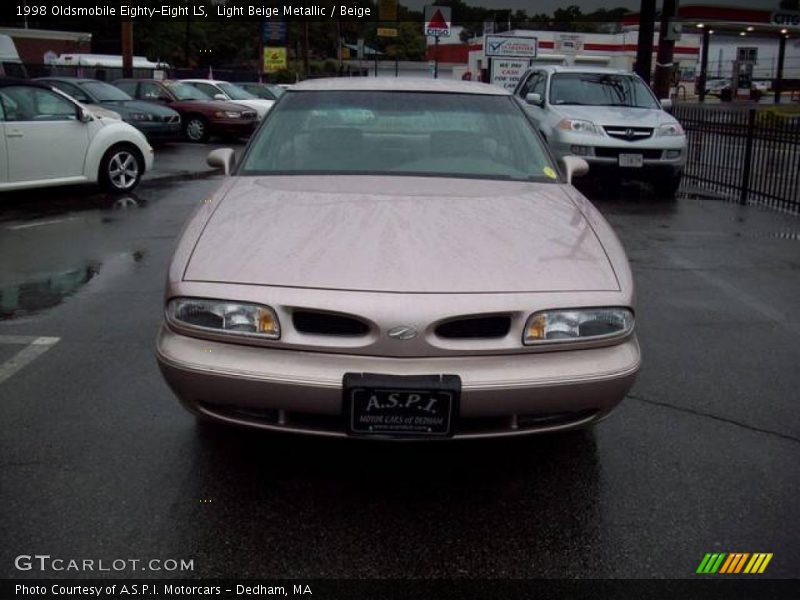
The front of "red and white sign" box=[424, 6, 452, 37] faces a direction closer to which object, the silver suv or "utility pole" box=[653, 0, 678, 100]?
the silver suv

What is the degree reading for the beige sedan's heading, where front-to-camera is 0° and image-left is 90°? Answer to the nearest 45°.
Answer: approximately 0°

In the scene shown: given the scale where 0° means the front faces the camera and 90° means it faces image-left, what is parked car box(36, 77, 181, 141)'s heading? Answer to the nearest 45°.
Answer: approximately 315°

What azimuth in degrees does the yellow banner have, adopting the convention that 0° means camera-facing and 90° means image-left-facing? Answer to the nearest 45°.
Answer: approximately 0°

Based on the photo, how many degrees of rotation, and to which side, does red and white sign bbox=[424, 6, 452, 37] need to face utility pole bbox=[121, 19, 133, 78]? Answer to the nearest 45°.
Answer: approximately 45° to its right

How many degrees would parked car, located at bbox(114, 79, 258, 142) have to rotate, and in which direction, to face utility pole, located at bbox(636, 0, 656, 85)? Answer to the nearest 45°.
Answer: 0° — it already faces it

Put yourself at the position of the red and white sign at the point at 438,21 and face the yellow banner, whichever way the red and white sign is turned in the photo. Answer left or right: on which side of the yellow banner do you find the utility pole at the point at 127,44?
left

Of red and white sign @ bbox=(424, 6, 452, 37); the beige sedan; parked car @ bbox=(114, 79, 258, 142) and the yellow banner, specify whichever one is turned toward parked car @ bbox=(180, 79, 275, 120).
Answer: the yellow banner

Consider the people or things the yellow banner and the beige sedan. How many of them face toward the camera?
2

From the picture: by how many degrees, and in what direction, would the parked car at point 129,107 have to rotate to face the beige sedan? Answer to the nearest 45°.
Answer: approximately 45° to its right

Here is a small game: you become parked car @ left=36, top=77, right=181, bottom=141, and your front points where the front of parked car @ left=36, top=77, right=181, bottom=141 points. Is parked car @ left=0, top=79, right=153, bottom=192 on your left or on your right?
on your right
